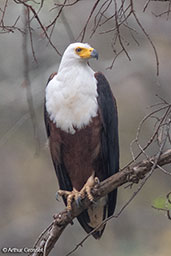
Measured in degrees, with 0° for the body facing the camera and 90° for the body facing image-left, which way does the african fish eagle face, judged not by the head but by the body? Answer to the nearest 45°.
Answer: approximately 0°
